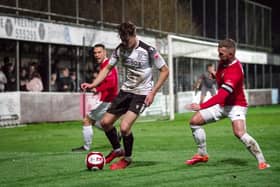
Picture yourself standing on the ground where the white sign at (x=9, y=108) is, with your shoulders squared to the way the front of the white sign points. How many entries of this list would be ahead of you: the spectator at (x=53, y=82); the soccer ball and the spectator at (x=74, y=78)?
1

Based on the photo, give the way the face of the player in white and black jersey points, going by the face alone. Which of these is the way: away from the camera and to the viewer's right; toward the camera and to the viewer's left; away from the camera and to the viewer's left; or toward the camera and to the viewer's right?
toward the camera and to the viewer's left

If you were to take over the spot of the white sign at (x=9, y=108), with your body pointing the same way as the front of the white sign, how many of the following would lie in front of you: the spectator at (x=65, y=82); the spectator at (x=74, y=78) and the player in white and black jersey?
1

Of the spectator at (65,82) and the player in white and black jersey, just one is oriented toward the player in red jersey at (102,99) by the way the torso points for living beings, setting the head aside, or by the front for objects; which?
the spectator

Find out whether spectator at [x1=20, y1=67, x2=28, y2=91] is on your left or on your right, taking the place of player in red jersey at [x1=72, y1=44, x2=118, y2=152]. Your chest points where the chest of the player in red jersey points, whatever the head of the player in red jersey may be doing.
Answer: on your right
